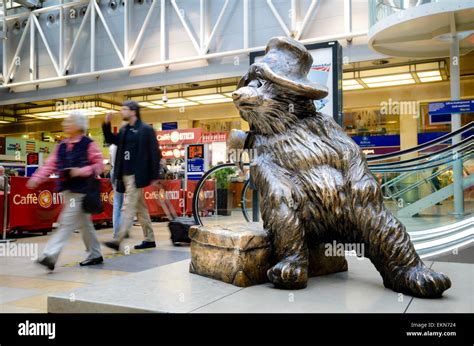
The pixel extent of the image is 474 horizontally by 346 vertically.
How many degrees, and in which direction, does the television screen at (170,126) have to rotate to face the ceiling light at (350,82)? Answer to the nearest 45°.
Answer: approximately 45° to its left

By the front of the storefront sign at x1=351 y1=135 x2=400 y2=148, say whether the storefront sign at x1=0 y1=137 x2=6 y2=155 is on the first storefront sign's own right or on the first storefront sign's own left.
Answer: on the first storefront sign's own right

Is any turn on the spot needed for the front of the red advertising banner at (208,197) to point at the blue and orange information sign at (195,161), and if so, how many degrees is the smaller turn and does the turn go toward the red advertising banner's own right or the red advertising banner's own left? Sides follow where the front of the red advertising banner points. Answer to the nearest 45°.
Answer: approximately 180°

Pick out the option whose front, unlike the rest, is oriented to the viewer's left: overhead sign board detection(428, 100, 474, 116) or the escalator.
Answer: the escalator

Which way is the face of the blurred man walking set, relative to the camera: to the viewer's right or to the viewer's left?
to the viewer's left

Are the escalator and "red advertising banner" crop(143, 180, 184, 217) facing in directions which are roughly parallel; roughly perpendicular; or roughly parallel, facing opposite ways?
roughly perpendicular

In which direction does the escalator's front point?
to the viewer's left

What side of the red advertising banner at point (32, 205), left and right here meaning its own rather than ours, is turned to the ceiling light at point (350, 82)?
left
